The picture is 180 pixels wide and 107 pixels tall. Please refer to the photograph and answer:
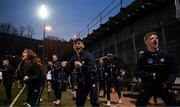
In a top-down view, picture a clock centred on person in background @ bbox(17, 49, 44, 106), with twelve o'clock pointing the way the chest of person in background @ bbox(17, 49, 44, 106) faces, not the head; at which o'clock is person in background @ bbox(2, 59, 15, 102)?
person in background @ bbox(2, 59, 15, 102) is roughly at 4 o'clock from person in background @ bbox(17, 49, 44, 106).
